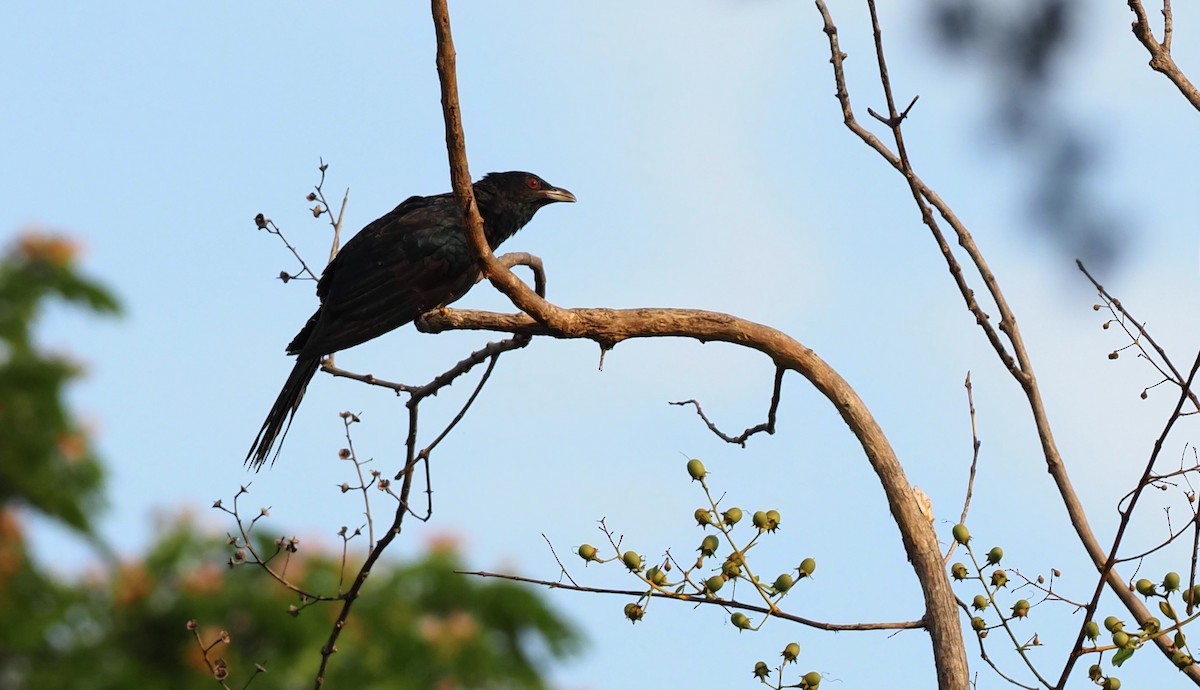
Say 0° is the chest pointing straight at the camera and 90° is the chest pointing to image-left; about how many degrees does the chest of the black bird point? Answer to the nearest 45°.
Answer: approximately 270°
